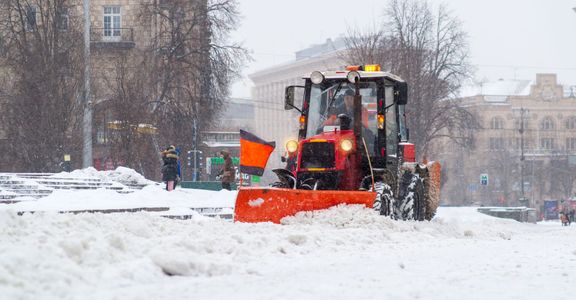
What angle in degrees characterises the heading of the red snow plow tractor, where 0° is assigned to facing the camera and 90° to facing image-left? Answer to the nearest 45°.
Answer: approximately 45°

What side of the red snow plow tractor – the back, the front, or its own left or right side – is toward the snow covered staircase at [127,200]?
right

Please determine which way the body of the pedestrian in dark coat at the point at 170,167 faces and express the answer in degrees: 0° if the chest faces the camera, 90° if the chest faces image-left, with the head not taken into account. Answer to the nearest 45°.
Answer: approximately 180°

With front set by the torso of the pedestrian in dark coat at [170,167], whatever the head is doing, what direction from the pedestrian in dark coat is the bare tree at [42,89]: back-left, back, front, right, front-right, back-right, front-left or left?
front-left

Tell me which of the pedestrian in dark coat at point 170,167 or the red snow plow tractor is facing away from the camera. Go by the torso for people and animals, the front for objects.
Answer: the pedestrian in dark coat

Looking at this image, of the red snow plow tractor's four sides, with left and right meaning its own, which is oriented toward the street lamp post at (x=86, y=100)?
right

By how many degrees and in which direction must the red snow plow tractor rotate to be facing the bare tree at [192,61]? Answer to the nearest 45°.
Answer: approximately 135° to its right

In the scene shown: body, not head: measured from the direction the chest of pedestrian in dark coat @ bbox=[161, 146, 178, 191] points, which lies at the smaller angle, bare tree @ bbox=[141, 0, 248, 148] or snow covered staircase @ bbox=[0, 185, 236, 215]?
the bare tree

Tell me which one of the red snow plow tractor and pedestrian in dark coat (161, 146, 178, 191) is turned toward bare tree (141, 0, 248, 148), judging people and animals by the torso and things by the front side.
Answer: the pedestrian in dark coat
